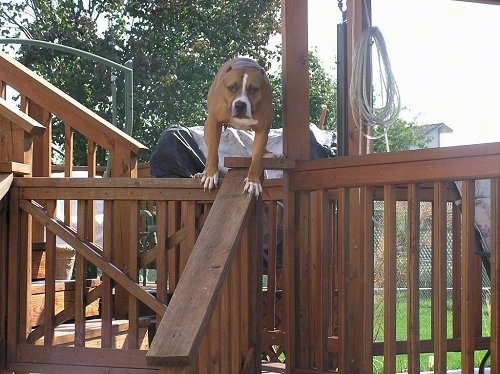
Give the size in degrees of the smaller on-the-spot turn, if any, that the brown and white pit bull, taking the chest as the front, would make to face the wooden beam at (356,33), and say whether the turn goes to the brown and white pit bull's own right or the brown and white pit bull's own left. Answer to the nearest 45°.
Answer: approximately 135° to the brown and white pit bull's own left

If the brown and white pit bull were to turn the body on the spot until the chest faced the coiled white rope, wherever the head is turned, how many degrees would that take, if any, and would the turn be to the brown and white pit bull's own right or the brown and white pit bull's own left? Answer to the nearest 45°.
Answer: approximately 135° to the brown and white pit bull's own left

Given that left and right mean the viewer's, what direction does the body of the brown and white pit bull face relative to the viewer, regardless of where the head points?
facing the viewer

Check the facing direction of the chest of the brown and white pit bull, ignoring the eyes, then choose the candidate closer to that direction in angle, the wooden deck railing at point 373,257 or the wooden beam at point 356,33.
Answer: the wooden deck railing

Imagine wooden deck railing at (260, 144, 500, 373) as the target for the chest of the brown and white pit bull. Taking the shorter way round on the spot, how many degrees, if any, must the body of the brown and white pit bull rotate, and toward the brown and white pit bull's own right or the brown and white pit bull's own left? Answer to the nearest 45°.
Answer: approximately 45° to the brown and white pit bull's own left
